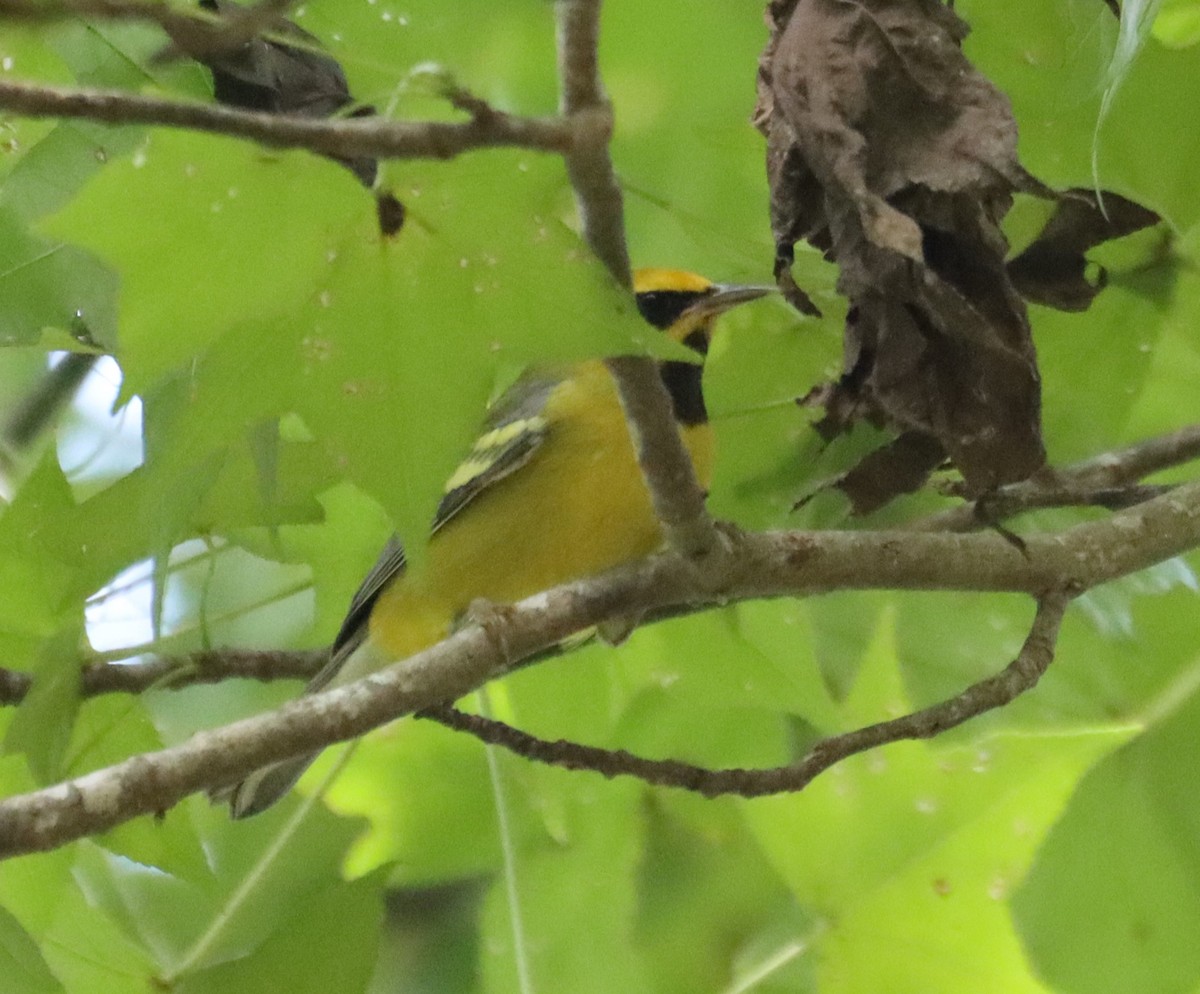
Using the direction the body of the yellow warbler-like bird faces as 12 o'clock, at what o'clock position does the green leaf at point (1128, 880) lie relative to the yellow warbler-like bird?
The green leaf is roughly at 1 o'clock from the yellow warbler-like bird.

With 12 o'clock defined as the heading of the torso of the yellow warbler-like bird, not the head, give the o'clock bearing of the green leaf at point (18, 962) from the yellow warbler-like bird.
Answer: The green leaf is roughly at 4 o'clock from the yellow warbler-like bird.

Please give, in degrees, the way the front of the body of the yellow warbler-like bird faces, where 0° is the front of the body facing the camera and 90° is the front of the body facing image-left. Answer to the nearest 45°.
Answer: approximately 270°
